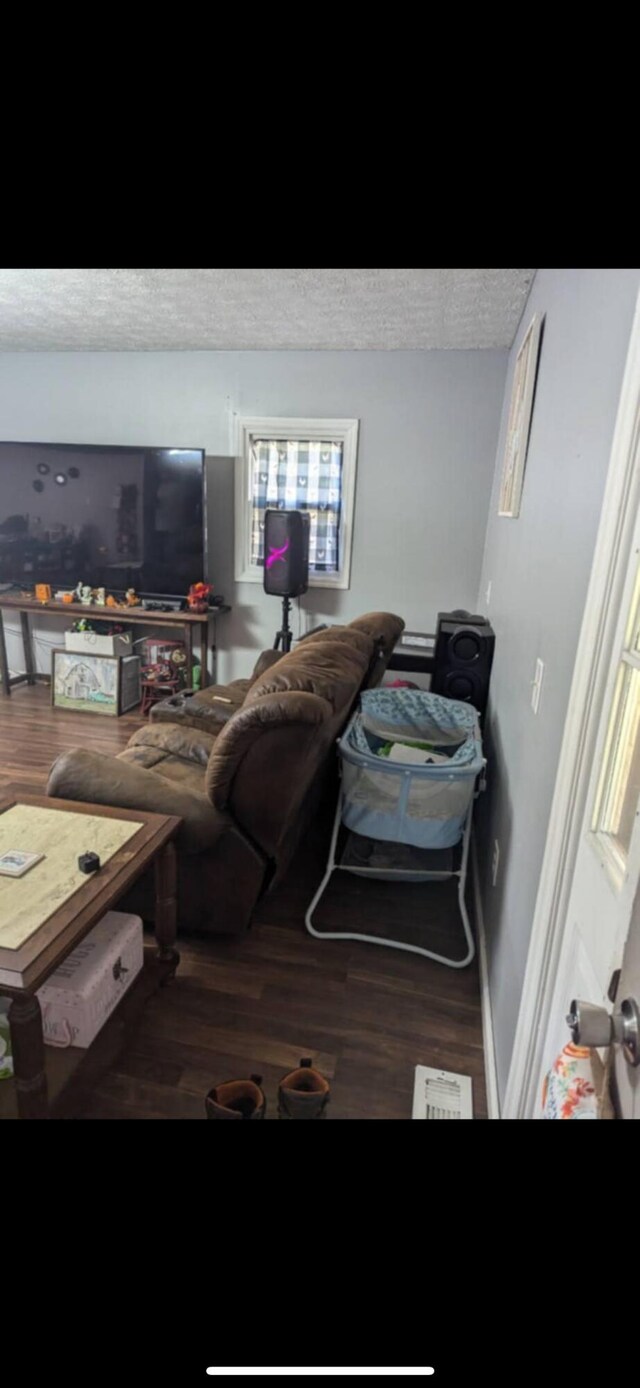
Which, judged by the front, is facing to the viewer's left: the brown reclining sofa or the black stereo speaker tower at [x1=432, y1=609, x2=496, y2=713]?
the brown reclining sofa

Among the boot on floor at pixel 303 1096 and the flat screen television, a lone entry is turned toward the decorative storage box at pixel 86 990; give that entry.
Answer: the flat screen television

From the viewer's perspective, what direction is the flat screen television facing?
toward the camera

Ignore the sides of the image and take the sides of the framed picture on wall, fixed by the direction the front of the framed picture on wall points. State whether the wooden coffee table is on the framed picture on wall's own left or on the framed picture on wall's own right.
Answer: on the framed picture on wall's own left

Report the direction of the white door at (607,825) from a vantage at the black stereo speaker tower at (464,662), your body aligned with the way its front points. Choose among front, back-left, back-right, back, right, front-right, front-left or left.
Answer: front

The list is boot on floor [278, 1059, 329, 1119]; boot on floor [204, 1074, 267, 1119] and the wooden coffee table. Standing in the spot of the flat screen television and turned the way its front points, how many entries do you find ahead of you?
3

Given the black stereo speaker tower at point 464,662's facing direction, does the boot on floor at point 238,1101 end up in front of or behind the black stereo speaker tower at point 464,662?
in front

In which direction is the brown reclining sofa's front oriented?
to the viewer's left

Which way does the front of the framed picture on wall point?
to the viewer's left

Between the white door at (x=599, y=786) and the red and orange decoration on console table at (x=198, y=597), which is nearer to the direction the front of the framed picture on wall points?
the red and orange decoration on console table

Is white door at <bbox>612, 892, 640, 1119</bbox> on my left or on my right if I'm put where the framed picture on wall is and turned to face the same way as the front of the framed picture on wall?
on my left

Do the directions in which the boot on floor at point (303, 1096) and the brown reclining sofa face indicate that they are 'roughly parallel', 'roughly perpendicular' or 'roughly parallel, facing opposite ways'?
roughly perpendicular

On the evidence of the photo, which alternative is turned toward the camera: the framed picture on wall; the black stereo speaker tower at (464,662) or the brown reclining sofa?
the black stereo speaker tower

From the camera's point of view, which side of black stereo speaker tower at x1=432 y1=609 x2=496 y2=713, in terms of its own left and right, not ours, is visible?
front

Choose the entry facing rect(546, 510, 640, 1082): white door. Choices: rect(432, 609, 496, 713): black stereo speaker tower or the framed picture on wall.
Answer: the black stereo speaker tower
